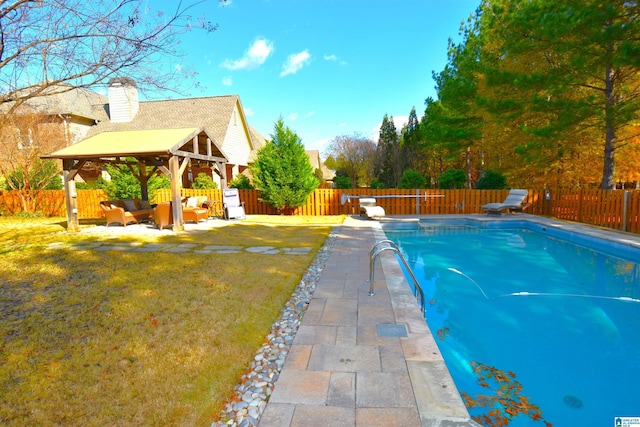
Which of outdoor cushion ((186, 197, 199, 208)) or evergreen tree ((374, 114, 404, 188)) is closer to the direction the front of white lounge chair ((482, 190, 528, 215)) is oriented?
the outdoor cushion

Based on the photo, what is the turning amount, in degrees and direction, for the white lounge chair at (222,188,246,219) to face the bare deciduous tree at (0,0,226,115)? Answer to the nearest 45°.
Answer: approximately 45° to its right

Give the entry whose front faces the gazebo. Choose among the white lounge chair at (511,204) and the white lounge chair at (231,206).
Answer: the white lounge chair at (511,204)

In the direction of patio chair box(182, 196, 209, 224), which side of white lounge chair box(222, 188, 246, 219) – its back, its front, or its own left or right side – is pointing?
right

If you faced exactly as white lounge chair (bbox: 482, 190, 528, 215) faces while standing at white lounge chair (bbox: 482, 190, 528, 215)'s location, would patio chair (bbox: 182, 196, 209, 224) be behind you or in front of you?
in front

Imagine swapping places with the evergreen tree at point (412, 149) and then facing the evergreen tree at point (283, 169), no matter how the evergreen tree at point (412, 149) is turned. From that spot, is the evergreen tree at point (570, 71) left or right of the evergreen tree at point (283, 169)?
left

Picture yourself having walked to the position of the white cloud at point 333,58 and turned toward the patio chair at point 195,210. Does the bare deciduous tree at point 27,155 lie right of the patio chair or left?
right

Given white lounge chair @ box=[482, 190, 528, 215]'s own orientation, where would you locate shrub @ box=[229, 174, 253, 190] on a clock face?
The shrub is roughly at 1 o'clock from the white lounge chair.

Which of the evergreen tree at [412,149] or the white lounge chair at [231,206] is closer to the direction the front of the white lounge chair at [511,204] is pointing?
the white lounge chair

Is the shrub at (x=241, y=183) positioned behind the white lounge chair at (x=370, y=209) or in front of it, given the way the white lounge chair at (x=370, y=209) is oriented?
behind

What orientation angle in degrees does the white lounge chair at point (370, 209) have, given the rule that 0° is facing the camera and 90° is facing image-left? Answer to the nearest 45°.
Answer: approximately 315°

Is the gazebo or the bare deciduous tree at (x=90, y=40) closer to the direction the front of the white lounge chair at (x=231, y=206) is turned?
the bare deciduous tree

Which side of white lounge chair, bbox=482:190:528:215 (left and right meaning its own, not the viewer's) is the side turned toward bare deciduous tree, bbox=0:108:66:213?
front

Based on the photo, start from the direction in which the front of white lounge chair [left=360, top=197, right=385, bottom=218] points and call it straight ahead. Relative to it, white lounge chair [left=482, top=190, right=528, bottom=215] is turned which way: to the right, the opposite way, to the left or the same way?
to the right

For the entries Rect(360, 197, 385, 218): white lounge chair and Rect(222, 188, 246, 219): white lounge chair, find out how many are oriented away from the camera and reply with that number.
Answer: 0
